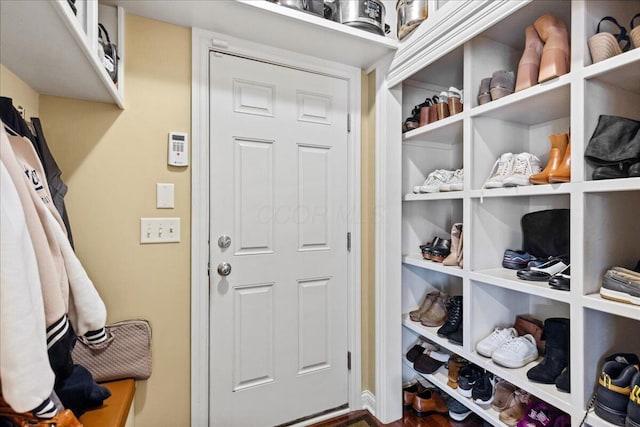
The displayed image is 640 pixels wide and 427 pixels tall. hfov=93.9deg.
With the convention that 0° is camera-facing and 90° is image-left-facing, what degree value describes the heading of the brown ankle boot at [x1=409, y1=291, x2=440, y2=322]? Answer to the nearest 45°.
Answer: approximately 45°
